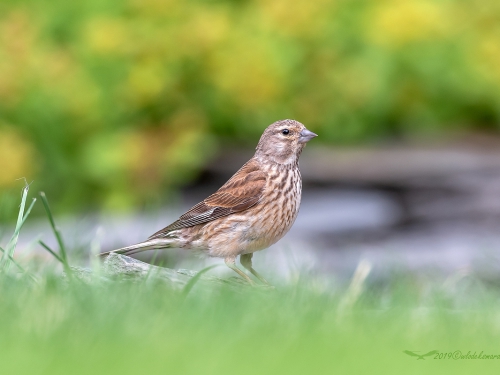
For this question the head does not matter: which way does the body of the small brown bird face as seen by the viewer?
to the viewer's right
